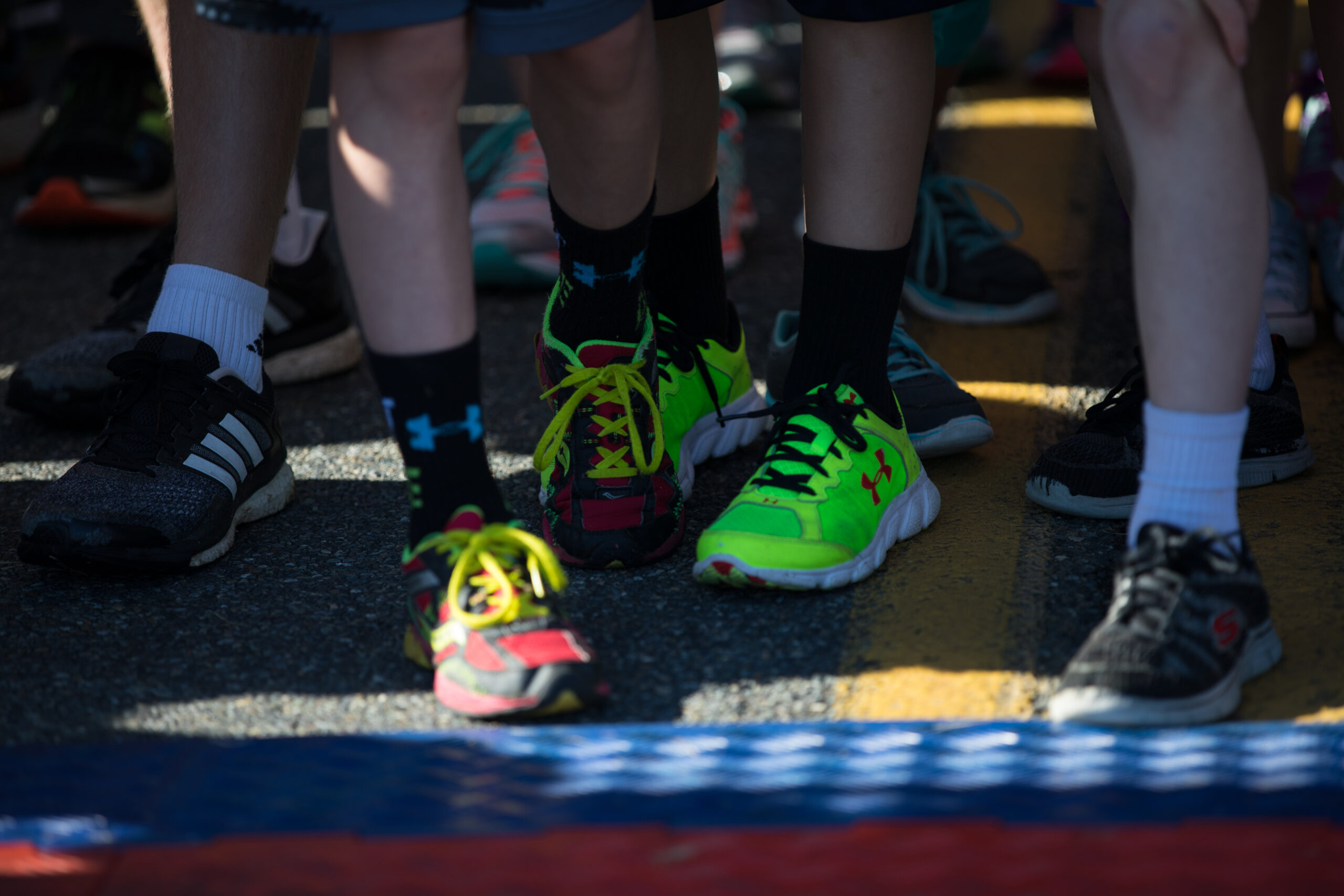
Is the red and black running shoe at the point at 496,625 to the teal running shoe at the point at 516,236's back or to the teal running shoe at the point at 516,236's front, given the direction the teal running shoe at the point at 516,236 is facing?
to the front

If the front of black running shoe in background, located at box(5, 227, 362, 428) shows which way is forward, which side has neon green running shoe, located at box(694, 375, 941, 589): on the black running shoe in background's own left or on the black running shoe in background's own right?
on the black running shoe in background's own left

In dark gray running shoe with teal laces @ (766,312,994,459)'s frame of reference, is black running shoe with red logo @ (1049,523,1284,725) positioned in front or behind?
in front

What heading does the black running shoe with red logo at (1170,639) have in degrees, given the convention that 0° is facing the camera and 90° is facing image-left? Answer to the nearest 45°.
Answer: approximately 45°

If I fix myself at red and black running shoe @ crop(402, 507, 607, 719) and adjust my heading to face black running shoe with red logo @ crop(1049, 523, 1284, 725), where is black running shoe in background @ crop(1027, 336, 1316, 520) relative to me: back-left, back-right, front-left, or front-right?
front-left

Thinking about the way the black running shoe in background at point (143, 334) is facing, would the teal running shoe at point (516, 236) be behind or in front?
behind

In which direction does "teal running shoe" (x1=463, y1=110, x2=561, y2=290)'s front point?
toward the camera

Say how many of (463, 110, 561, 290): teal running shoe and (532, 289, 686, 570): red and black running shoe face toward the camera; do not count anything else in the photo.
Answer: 2
